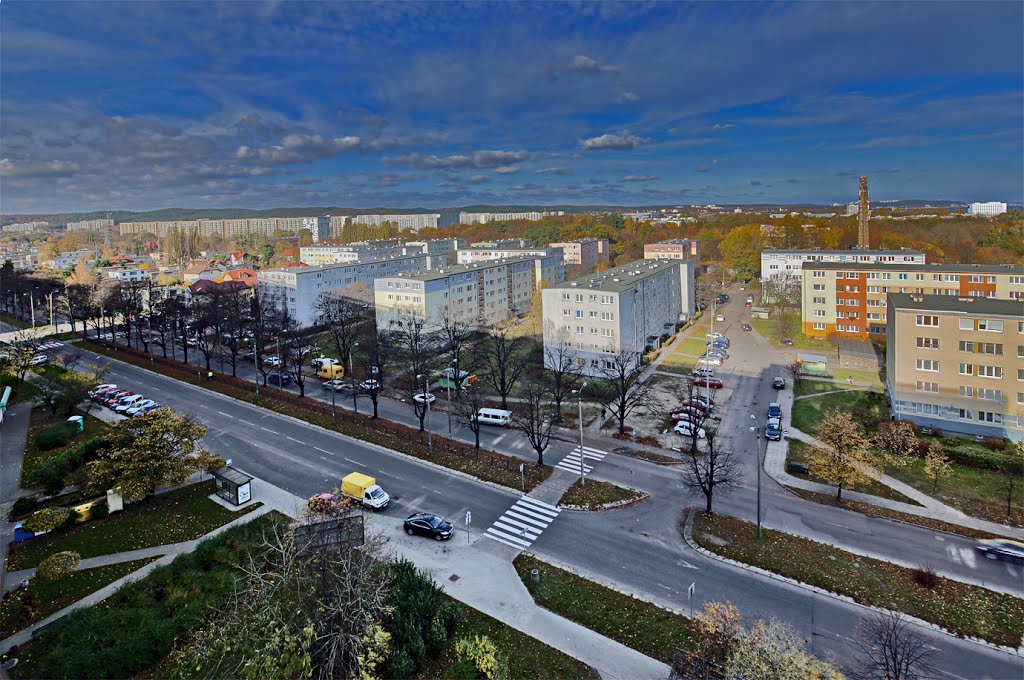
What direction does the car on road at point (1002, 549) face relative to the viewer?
to the viewer's left

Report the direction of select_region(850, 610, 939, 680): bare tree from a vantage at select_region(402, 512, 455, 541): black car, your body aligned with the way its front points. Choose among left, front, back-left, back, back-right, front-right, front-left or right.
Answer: front

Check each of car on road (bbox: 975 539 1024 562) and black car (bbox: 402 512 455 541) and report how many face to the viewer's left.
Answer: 1

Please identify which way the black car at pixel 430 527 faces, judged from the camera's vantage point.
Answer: facing the viewer and to the right of the viewer

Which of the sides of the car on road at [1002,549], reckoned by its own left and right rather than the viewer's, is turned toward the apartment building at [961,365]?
right

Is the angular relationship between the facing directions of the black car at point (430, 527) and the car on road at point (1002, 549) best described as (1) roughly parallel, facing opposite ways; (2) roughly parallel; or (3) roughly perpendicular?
roughly parallel, facing opposite ways

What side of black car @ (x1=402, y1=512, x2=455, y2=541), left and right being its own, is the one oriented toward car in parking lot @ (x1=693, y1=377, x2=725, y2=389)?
left
